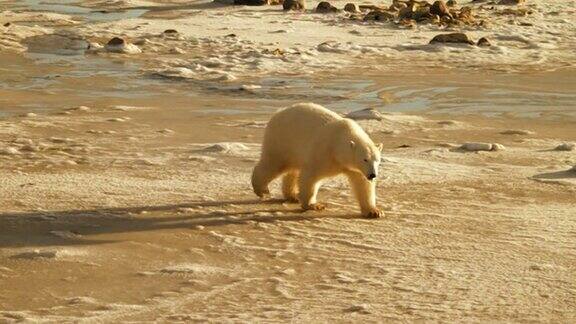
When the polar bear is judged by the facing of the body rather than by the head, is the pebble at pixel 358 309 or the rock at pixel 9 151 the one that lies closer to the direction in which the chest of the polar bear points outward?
the pebble

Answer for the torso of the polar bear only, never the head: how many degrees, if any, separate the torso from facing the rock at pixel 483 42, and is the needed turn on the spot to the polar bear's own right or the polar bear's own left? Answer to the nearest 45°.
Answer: approximately 135° to the polar bear's own left

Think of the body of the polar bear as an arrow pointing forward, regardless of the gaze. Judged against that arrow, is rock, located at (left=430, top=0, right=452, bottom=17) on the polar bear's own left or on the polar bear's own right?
on the polar bear's own left

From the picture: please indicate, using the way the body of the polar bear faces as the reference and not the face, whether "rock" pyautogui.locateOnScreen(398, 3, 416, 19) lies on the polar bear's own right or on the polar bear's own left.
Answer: on the polar bear's own left

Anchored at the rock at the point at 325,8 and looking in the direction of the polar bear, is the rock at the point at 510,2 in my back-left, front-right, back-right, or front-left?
back-left

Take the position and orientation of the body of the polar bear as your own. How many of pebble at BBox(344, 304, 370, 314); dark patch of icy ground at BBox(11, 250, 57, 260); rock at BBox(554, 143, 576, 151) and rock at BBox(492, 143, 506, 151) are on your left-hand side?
2

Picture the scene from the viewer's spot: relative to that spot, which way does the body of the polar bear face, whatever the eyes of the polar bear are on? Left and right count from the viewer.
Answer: facing the viewer and to the right of the viewer

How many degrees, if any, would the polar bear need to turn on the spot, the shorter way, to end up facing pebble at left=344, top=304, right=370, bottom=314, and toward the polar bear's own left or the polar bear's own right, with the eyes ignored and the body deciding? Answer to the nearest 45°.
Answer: approximately 45° to the polar bear's own right

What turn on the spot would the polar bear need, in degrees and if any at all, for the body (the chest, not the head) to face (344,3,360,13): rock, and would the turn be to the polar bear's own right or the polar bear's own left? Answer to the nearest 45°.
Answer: approximately 135° to the polar bear's own left

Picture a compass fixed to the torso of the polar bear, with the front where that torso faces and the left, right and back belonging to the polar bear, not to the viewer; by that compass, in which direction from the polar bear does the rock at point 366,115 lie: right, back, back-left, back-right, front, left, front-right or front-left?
back-left
